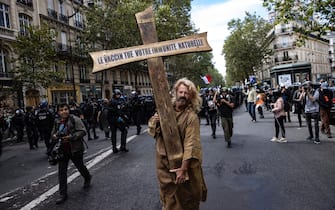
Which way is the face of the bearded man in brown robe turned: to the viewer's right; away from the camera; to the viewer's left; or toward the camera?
toward the camera

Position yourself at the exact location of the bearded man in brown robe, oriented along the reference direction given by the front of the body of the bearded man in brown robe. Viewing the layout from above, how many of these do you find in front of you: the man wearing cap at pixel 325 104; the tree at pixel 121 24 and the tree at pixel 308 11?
0

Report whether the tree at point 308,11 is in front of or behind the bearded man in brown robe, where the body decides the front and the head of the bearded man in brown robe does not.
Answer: behind

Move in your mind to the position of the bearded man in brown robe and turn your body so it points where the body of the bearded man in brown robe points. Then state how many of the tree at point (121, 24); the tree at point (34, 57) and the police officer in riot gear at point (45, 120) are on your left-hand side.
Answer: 0

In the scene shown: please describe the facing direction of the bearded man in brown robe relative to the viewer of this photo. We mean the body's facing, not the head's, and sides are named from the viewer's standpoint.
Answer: facing the viewer and to the left of the viewer

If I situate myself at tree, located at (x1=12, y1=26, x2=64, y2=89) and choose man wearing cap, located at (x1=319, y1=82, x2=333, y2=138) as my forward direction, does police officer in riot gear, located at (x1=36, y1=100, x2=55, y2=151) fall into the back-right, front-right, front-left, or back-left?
front-right

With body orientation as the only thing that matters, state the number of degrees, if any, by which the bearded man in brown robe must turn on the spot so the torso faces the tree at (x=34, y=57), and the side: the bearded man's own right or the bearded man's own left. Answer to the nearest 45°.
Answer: approximately 90° to the bearded man's own right

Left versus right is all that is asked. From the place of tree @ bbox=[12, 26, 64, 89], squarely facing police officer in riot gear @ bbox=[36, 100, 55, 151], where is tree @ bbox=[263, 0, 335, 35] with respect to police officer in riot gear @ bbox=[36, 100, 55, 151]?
left

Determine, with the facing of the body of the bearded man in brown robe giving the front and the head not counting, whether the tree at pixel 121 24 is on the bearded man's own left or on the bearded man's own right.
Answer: on the bearded man's own right

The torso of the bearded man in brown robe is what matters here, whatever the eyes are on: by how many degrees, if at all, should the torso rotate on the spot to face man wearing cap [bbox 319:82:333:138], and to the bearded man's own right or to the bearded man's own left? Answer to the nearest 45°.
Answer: approximately 180°

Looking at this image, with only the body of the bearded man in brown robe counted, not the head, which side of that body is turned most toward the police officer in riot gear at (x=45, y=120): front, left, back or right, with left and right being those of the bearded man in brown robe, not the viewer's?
right
